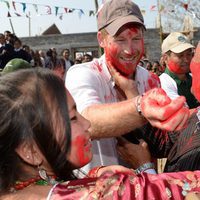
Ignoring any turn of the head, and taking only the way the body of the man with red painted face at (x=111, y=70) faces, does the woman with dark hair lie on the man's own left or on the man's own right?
on the man's own right

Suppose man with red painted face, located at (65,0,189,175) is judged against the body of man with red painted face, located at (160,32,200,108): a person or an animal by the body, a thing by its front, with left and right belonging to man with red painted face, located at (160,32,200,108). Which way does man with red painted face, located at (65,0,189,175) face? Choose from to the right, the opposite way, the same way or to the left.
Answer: the same way

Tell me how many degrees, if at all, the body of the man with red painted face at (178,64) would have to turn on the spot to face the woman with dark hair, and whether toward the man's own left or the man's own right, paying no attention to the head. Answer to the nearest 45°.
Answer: approximately 45° to the man's own right

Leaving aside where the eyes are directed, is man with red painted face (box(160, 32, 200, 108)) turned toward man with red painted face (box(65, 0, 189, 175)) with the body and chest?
no

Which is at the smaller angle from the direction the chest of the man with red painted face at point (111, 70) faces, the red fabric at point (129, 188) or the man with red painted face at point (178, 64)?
the red fabric

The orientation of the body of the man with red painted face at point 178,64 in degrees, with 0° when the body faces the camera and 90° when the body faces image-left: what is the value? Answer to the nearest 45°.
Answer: approximately 315°

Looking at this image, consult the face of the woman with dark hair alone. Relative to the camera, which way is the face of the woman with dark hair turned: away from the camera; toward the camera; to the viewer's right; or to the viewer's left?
to the viewer's right

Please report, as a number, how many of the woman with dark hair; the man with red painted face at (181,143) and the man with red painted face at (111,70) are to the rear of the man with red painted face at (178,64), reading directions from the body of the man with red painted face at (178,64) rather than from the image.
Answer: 0

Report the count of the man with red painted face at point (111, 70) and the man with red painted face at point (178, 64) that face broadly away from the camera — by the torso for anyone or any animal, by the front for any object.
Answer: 0

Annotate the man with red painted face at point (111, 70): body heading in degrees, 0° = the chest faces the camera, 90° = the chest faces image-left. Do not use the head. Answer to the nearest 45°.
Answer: approximately 315°
